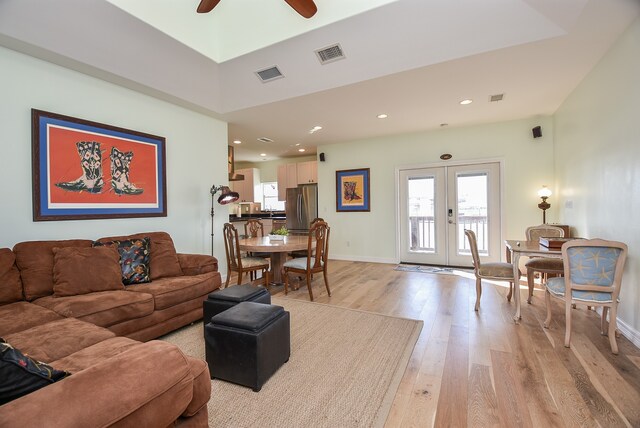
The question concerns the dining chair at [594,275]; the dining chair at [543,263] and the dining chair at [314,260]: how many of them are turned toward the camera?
1

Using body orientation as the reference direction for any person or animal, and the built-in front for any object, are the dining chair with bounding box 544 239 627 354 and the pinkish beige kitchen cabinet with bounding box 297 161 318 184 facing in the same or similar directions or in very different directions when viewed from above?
very different directions

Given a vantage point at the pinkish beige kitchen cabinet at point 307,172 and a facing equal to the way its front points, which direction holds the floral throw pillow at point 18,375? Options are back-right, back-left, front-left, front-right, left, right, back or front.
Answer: front

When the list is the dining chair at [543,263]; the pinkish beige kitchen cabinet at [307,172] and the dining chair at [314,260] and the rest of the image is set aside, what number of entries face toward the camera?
2

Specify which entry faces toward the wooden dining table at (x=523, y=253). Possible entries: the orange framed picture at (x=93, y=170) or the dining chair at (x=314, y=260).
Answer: the orange framed picture

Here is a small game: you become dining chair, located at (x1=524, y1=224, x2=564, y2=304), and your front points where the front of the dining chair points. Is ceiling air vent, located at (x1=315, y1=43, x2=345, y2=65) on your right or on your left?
on your right

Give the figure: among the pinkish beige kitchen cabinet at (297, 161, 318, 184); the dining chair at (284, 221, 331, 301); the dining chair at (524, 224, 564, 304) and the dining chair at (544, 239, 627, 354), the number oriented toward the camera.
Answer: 2

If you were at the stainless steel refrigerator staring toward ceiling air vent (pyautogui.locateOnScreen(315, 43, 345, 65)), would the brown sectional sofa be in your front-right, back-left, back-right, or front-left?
front-right

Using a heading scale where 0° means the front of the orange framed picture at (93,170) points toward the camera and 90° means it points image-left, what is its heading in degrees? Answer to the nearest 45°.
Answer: approximately 315°

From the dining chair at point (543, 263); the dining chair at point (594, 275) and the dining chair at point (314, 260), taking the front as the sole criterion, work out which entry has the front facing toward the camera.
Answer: the dining chair at point (543, 263)

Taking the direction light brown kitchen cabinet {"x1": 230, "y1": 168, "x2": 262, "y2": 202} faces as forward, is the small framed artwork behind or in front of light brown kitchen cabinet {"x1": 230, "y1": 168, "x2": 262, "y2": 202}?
in front

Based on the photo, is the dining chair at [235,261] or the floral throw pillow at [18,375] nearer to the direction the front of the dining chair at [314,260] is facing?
the dining chair

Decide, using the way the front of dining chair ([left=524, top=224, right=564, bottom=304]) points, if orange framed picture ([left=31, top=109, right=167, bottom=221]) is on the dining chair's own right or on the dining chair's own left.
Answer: on the dining chair's own right

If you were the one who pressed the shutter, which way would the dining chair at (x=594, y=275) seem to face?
facing away from the viewer and to the left of the viewer

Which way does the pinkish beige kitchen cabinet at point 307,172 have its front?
toward the camera

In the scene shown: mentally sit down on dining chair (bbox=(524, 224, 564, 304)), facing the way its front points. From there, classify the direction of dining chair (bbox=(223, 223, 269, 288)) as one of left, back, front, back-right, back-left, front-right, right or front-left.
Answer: front-right
